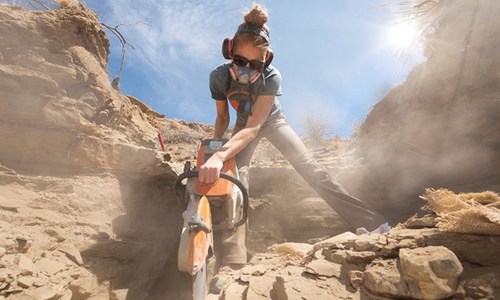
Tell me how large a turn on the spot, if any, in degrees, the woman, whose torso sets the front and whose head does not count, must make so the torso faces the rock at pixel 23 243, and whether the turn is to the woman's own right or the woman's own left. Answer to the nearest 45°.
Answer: approximately 90° to the woman's own right

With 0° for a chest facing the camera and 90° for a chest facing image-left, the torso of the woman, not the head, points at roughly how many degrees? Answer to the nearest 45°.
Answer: approximately 0°

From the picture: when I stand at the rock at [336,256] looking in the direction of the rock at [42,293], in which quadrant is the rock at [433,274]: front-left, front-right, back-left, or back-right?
back-left

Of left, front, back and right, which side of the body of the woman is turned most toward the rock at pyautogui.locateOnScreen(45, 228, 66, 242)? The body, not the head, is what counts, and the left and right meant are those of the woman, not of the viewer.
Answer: right

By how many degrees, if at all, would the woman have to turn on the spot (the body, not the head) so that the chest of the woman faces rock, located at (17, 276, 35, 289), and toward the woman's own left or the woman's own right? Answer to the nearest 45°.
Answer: approximately 45° to the woman's own right

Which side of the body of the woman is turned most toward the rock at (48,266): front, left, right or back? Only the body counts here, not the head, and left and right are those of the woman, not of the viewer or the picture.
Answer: right

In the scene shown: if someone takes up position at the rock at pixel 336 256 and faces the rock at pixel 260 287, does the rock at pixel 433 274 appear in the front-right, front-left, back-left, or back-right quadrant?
back-left
